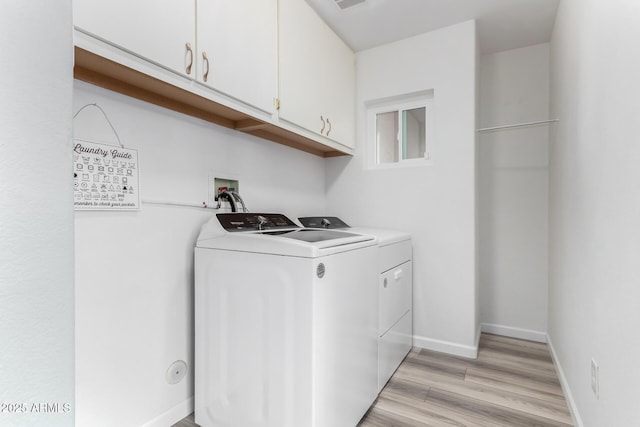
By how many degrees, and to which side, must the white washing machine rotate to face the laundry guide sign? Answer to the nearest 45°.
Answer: approximately 135° to its right

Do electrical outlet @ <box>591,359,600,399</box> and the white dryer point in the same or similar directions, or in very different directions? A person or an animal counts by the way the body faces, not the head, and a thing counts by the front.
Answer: very different directions

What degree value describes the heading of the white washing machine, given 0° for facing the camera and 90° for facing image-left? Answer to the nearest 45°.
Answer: approximately 315°

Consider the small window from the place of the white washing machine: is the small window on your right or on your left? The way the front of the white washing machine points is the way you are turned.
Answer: on your left

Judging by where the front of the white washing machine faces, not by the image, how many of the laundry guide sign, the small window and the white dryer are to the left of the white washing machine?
2

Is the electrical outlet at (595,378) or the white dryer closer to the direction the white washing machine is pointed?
the electrical outlet

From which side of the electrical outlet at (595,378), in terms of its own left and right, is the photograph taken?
left

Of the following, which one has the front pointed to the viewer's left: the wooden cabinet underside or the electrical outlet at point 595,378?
the electrical outlet
